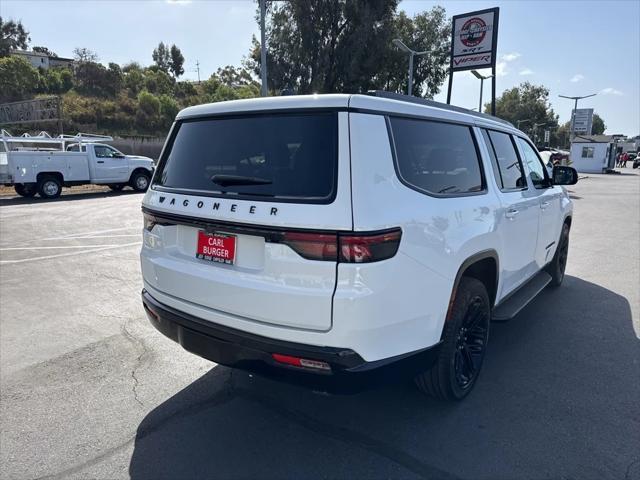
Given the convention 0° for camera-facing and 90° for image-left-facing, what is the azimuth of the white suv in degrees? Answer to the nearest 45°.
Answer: approximately 225°

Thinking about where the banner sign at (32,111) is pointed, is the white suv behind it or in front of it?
in front

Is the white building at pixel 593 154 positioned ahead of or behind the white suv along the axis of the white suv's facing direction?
ahead

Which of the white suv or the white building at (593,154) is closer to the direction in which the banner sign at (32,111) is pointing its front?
the white suv

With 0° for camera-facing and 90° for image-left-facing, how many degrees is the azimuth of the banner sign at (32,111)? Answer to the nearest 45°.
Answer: approximately 0°

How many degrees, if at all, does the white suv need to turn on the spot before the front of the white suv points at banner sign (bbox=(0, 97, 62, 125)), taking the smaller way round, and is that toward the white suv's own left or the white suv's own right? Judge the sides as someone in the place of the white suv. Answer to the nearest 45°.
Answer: approximately 90° to the white suv's own left

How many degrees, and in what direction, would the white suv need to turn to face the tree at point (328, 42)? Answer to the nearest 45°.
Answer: approximately 45° to its left

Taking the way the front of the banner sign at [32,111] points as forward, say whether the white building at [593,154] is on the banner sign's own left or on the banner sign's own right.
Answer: on the banner sign's own left

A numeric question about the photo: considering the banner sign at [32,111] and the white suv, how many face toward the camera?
1
